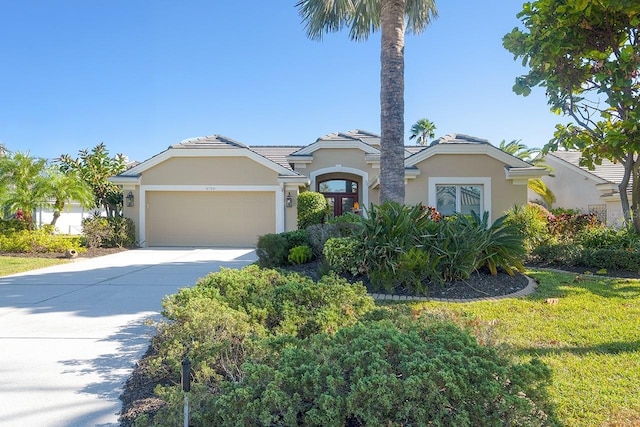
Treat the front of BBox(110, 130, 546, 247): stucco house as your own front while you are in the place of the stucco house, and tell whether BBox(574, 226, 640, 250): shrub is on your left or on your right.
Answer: on your left

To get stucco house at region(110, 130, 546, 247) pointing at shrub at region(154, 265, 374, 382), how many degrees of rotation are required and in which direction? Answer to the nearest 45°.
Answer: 0° — it already faces it

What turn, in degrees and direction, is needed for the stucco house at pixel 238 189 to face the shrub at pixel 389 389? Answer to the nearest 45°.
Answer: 0° — it already faces it

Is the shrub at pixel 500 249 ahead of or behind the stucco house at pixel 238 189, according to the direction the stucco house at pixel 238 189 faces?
ahead

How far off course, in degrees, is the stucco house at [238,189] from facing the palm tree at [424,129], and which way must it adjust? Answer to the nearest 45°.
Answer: approximately 135° to its left

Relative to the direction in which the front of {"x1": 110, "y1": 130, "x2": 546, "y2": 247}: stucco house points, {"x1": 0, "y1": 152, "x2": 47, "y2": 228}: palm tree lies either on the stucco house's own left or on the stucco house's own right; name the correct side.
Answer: on the stucco house's own right

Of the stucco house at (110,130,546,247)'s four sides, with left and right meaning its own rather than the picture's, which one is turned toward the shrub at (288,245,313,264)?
front

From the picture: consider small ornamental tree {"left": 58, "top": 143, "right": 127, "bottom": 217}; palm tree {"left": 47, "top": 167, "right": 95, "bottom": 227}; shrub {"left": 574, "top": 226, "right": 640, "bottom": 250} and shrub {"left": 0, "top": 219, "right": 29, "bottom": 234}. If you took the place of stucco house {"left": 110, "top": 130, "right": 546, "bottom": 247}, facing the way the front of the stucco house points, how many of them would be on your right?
3

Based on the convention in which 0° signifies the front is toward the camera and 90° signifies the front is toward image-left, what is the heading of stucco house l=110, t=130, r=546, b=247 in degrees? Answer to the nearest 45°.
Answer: approximately 0°

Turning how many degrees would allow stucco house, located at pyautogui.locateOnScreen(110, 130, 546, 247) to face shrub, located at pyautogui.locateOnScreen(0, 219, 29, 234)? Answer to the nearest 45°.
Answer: approximately 90° to its right

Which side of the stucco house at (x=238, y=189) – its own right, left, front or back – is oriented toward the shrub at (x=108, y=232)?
right

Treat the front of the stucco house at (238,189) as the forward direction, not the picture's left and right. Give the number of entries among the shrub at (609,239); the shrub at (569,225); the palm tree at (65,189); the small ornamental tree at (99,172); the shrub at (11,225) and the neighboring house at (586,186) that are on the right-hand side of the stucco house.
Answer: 3

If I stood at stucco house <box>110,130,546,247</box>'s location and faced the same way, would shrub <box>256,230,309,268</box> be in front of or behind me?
in front

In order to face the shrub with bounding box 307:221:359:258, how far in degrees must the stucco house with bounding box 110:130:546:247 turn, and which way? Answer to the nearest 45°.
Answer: approximately 45° to its left

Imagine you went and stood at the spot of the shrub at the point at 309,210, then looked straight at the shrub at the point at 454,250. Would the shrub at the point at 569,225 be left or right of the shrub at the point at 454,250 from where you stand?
left
